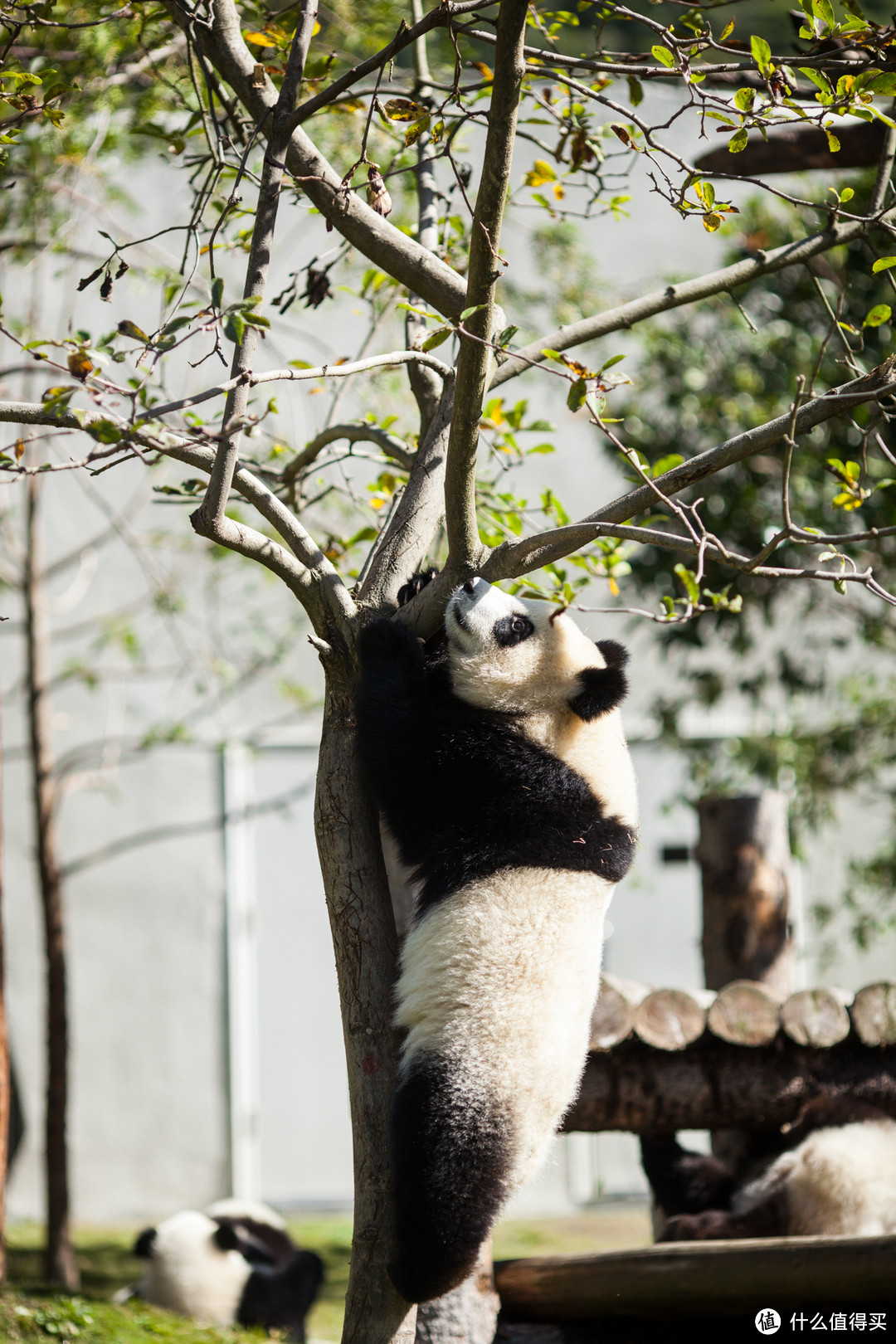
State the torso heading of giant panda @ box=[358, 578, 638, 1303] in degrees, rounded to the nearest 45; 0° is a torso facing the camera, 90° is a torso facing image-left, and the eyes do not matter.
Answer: approximately 90°

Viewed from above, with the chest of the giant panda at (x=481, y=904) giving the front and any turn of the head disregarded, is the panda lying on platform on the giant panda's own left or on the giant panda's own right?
on the giant panda's own right
